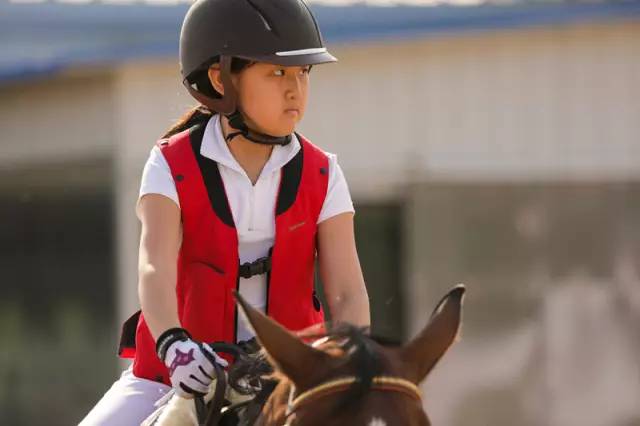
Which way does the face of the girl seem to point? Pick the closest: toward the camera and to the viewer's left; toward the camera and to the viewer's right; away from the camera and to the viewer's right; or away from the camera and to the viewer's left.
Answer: toward the camera and to the viewer's right

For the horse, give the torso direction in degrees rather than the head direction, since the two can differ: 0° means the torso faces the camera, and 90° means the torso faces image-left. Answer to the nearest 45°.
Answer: approximately 315°
